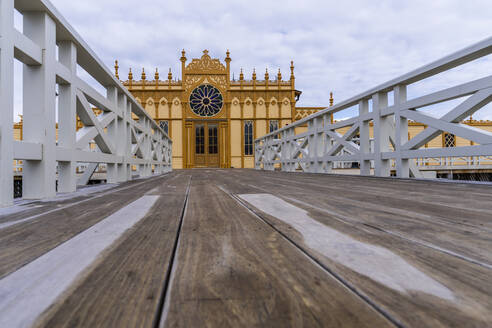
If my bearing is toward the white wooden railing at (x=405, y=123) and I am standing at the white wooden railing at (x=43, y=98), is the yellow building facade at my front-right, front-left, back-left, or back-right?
front-left

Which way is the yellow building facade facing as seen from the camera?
toward the camera

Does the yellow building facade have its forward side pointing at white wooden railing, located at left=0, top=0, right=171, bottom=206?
yes

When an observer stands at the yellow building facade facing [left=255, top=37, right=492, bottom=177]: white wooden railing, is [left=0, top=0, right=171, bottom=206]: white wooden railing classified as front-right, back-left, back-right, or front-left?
front-right

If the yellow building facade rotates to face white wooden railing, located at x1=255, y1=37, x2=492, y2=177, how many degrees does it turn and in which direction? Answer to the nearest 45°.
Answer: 0° — it already faces it

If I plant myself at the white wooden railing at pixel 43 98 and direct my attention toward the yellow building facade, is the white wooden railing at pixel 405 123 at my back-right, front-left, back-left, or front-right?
front-right
